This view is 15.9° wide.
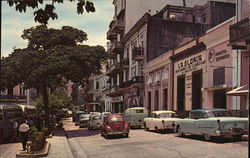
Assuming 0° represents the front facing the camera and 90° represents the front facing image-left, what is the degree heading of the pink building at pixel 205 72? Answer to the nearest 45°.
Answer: approximately 45°

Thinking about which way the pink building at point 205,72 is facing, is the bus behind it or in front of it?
in front

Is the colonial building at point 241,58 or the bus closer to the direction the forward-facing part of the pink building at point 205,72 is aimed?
the bus
